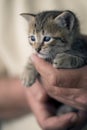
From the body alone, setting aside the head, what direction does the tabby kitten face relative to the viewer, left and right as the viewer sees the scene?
facing the viewer and to the left of the viewer
